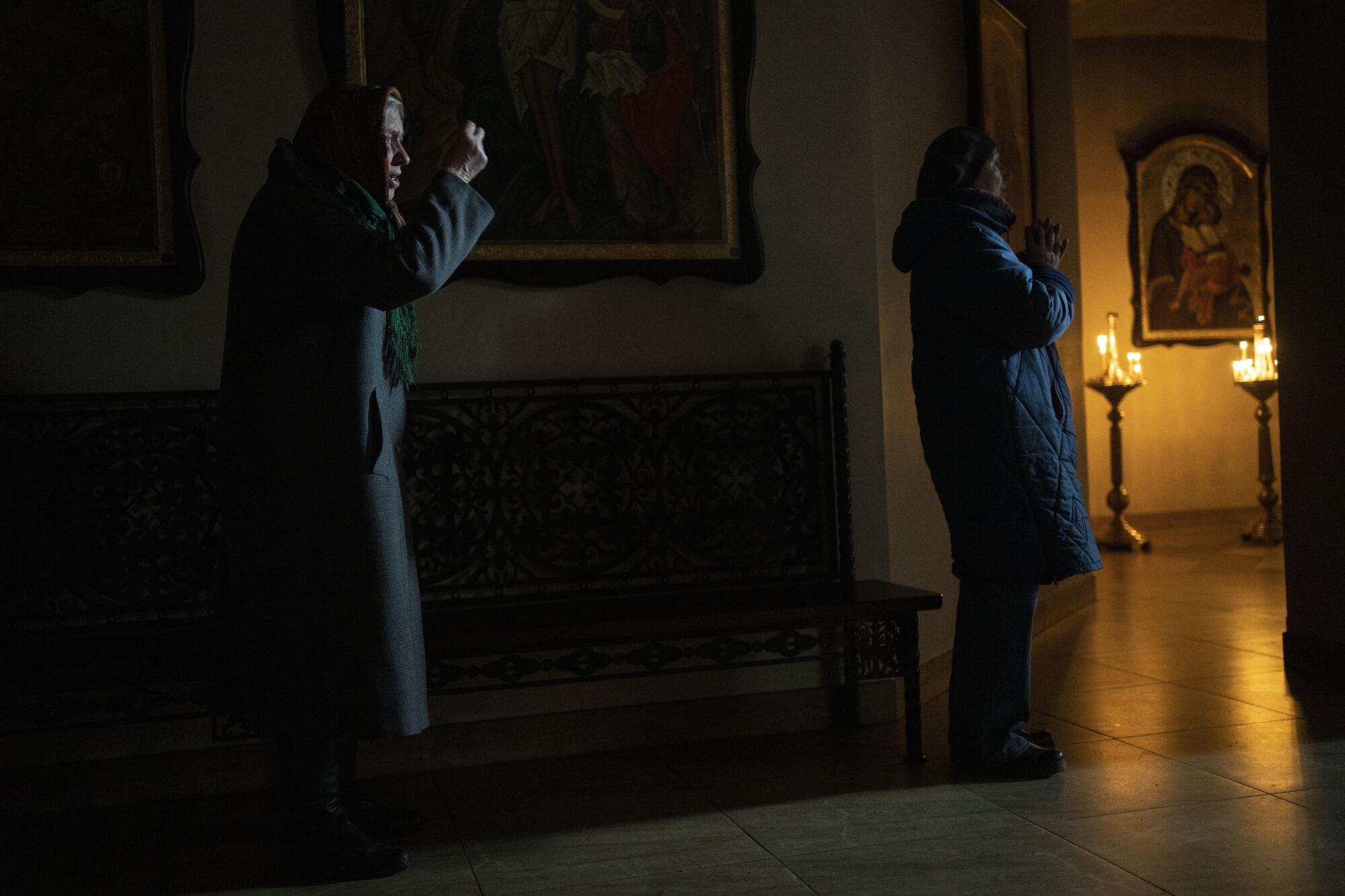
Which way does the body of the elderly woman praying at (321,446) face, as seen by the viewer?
to the viewer's right

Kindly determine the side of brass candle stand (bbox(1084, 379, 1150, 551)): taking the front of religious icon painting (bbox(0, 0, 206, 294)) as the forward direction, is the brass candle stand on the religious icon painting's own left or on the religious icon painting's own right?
on the religious icon painting's own left

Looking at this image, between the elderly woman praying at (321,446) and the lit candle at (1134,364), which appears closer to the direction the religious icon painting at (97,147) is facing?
the elderly woman praying

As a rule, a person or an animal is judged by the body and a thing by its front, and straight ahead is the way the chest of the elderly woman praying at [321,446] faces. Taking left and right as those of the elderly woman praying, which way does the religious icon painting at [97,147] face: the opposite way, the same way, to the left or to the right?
to the right

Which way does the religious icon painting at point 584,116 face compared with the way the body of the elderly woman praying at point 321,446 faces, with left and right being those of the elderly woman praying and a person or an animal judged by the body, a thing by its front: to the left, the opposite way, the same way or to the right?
to the right

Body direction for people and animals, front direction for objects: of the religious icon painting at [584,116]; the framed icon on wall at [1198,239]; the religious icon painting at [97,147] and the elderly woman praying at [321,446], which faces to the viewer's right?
the elderly woman praying

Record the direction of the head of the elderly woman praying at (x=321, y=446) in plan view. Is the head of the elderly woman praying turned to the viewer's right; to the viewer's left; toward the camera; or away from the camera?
to the viewer's right
